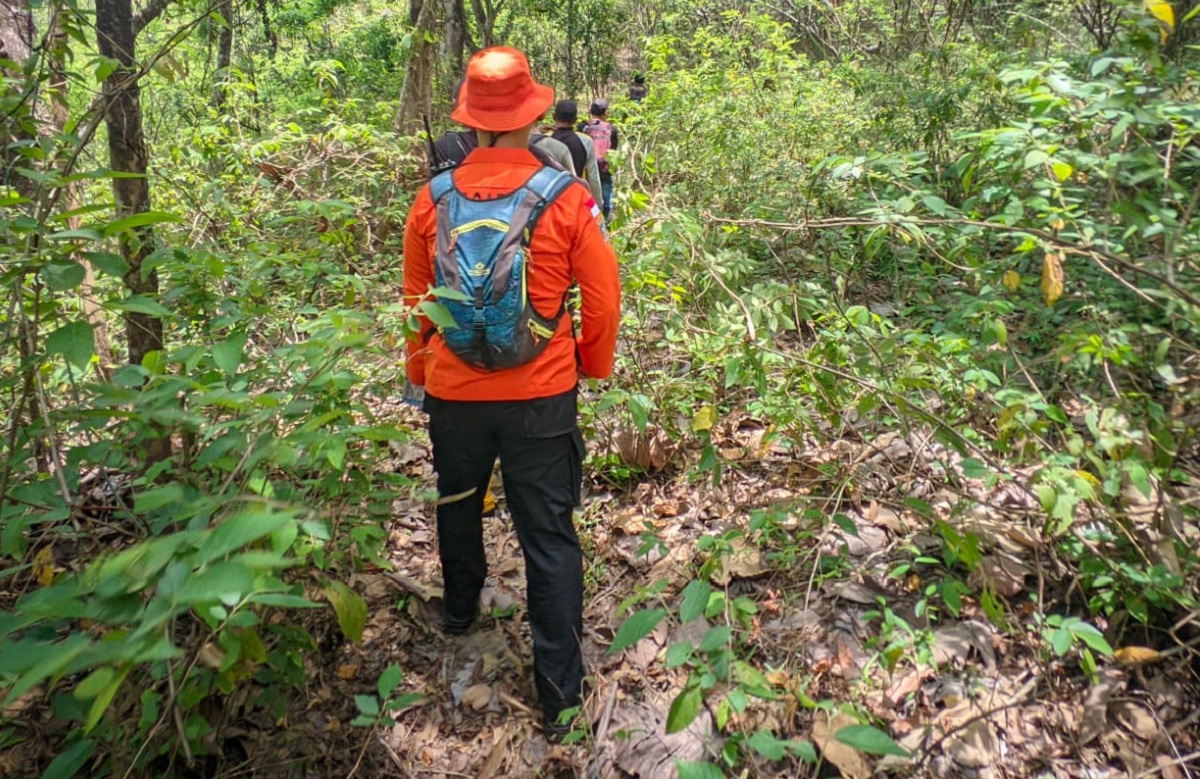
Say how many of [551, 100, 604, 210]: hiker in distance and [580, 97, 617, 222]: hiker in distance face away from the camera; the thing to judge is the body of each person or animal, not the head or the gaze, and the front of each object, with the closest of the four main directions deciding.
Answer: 2

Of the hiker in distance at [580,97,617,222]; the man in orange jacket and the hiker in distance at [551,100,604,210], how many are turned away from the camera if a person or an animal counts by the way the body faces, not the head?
3

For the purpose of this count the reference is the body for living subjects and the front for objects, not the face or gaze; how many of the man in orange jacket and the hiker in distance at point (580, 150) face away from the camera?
2

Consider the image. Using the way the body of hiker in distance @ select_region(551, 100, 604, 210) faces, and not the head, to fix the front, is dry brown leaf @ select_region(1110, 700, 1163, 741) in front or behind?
behind

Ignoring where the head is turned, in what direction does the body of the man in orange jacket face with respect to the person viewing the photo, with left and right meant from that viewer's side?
facing away from the viewer

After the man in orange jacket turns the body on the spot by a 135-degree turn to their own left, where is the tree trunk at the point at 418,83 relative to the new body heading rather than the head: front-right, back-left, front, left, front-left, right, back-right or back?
back-right

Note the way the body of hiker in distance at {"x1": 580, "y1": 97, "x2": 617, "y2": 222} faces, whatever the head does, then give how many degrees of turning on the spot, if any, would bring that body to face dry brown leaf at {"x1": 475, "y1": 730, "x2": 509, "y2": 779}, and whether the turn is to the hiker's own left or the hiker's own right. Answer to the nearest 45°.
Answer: approximately 180°

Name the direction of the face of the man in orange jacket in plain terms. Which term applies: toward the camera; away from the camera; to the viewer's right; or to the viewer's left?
away from the camera

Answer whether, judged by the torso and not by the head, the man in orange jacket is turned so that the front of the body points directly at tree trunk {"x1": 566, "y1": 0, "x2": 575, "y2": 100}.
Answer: yes

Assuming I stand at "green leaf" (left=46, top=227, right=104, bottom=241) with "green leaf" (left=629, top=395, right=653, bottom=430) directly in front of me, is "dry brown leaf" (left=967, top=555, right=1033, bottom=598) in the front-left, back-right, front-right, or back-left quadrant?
front-right

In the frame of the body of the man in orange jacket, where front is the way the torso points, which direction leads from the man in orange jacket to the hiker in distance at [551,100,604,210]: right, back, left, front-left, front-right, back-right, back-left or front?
front

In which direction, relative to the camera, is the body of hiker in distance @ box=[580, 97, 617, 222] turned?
away from the camera

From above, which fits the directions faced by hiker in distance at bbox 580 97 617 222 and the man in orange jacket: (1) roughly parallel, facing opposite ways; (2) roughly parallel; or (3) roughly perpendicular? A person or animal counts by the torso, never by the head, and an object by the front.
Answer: roughly parallel

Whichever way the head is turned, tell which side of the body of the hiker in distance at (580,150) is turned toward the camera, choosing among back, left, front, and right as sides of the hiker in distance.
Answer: back

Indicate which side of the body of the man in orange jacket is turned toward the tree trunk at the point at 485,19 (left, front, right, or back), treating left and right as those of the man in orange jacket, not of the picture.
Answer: front
